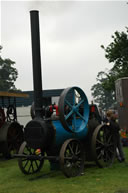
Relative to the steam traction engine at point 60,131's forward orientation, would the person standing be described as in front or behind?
behind

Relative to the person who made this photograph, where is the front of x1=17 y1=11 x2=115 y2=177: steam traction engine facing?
facing the viewer and to the left of the viewer
